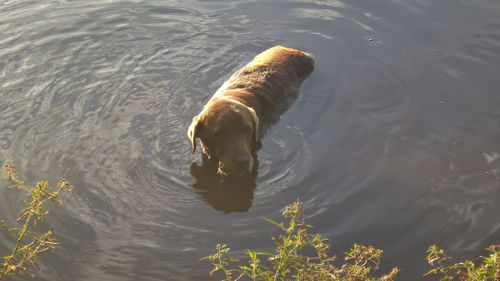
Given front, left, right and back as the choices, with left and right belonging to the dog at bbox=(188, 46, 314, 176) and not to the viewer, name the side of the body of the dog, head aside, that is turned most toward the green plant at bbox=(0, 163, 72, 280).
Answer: front

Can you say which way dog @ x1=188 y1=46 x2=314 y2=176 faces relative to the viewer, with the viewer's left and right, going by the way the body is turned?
facing the viewer and to the left of the viewer
